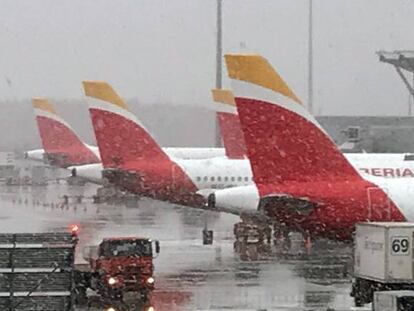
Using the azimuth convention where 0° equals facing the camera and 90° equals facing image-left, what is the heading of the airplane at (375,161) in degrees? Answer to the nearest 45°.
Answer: approximately 270°

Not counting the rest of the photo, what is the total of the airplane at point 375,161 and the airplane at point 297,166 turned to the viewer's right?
2

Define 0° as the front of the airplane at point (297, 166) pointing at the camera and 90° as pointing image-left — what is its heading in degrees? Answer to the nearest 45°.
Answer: approximately 270°

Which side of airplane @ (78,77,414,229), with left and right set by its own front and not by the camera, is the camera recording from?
right

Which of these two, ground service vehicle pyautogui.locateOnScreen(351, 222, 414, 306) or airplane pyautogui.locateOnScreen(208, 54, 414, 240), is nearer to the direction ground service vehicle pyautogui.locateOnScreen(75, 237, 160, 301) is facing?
the ground service vehicle

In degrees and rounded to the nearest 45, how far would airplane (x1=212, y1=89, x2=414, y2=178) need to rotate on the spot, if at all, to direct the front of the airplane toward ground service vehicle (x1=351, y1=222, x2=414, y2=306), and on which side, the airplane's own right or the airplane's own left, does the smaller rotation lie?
approximately 90° to the airplane's own right

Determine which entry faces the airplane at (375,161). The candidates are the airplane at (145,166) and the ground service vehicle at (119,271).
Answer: the airplane at (145,166)

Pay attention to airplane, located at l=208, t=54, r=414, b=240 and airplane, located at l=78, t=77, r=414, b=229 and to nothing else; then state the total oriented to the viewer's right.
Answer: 2
